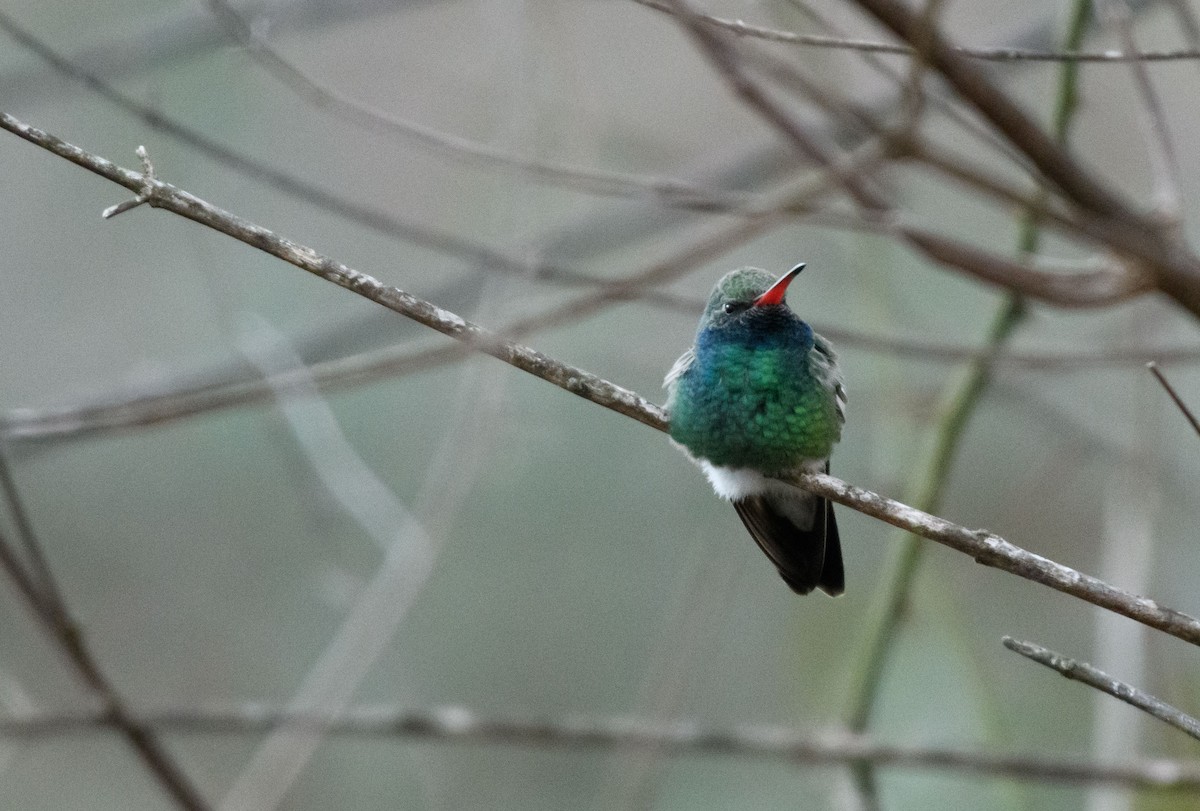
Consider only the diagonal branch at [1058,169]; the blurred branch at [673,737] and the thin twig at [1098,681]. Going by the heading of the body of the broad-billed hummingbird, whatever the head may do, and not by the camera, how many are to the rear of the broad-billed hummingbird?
1

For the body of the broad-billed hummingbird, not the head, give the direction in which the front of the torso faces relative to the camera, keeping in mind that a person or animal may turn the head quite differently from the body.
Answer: toward the camera

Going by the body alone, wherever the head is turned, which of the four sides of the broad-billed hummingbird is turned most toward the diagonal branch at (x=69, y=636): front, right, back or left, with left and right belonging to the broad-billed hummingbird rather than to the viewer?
right
